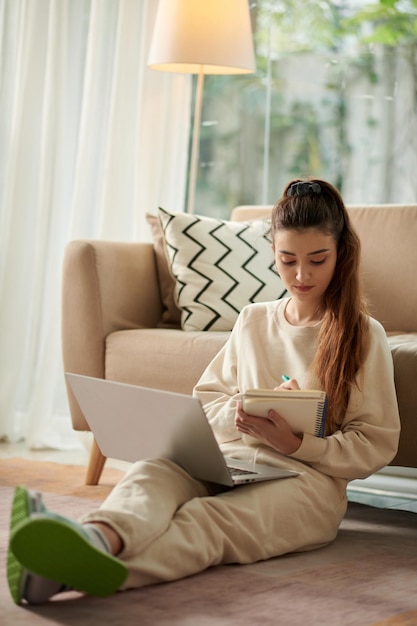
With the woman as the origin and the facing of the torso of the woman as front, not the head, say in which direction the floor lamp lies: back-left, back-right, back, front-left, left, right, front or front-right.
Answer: back-right

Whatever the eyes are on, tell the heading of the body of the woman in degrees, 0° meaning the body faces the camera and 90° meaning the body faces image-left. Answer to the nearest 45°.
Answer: approximately 45°

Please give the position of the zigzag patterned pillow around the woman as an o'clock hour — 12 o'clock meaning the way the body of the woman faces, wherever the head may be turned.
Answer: The zigzag patterned pillow is roughly at 4 o'clock from the woman.

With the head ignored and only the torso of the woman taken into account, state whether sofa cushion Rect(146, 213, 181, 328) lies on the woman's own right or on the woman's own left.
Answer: on the woman's own right
